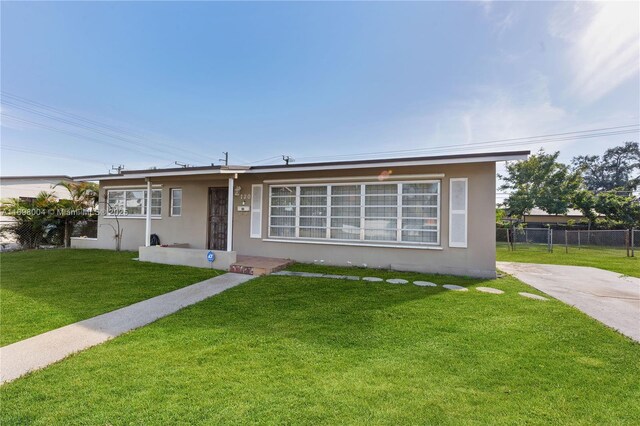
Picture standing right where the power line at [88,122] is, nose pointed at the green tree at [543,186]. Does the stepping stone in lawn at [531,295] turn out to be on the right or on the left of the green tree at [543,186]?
right

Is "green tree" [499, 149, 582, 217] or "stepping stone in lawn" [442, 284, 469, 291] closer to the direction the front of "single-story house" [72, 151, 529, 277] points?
the stepping stone in lawn

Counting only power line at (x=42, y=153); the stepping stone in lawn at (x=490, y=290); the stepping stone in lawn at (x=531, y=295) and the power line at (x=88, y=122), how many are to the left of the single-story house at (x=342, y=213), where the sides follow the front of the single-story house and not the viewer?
2

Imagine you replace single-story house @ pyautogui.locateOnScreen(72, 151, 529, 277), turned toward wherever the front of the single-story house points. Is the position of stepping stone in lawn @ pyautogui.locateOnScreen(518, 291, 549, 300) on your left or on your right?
on your left

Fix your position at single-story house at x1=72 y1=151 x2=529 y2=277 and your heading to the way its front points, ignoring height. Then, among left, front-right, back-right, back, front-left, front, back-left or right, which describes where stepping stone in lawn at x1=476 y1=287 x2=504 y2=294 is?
left

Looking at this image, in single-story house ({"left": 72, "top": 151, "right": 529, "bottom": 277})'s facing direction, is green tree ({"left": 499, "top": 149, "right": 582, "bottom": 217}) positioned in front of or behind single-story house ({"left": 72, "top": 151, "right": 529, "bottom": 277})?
behind

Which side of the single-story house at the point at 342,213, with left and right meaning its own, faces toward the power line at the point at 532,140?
back

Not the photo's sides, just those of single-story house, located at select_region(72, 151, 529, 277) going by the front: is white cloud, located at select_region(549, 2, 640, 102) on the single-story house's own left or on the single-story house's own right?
on the single-story house's own left

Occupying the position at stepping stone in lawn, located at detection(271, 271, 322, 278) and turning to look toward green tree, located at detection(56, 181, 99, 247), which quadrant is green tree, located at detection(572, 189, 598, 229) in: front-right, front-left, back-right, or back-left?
back-right

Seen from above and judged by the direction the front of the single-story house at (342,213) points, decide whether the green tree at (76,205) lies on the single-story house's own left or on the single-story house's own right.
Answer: on the single-story house's own right

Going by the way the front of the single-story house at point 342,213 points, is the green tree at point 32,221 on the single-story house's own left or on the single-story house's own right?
on the single-story house's own right

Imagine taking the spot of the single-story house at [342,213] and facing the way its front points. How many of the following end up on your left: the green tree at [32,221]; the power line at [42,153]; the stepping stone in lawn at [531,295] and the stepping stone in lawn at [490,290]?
2
